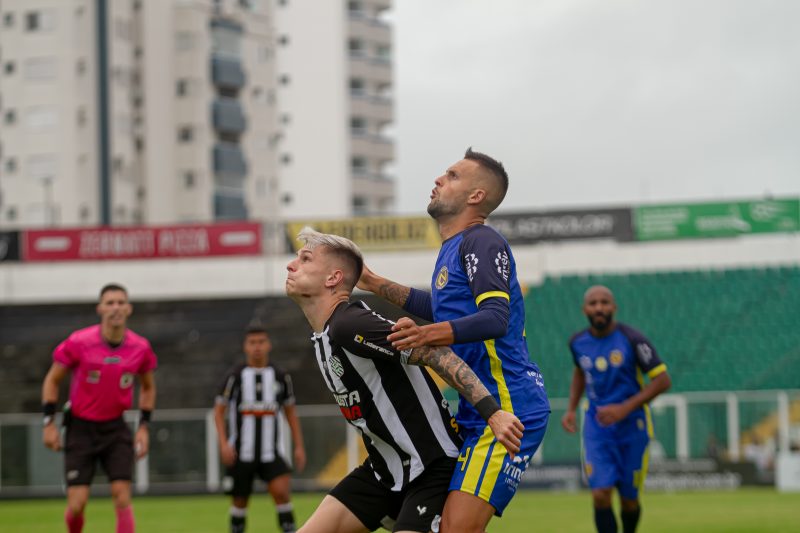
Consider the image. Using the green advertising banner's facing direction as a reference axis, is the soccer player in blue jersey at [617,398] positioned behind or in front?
in front

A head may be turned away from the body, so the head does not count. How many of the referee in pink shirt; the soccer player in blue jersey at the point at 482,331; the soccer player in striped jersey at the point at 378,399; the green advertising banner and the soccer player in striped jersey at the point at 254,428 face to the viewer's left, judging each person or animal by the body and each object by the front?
2

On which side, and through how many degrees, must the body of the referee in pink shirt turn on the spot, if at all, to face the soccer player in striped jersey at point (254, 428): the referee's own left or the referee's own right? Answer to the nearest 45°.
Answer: approximately 135° to the referee's own left

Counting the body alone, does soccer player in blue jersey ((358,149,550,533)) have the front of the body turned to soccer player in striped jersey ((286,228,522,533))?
yes

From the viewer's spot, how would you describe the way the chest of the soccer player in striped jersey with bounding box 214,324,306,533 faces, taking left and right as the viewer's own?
facing the viewer

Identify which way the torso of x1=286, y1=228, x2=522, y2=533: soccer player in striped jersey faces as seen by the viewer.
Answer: to the viewer's left

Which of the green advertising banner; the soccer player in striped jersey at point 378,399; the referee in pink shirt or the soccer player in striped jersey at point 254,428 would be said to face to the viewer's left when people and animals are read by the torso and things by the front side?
the soccer player in striped jersey at point 378,399

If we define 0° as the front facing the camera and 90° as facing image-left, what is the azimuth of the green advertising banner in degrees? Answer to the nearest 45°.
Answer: approximately 0°

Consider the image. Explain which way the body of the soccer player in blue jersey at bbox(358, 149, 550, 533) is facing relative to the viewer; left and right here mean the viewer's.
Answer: facing to the left of the viewer

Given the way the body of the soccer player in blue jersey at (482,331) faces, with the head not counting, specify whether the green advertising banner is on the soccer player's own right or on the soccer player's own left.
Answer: on the soccer player's own right

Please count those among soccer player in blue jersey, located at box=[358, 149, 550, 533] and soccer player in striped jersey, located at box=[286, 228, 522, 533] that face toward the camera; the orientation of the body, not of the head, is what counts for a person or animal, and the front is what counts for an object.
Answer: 0

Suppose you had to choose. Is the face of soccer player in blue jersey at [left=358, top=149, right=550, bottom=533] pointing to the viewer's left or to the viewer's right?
to the viewer's left

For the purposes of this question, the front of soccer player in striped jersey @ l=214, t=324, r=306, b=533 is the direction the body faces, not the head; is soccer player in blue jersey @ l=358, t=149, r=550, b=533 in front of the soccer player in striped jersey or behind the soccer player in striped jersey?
in front

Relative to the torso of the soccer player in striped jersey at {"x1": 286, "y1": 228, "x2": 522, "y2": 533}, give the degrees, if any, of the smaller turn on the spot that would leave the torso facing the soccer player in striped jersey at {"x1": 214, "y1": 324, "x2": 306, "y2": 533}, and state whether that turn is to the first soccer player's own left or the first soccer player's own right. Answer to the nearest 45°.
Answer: approximately 90° to the first soccer player's own right
